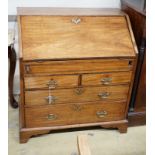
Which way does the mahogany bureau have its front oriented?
toward the camera
